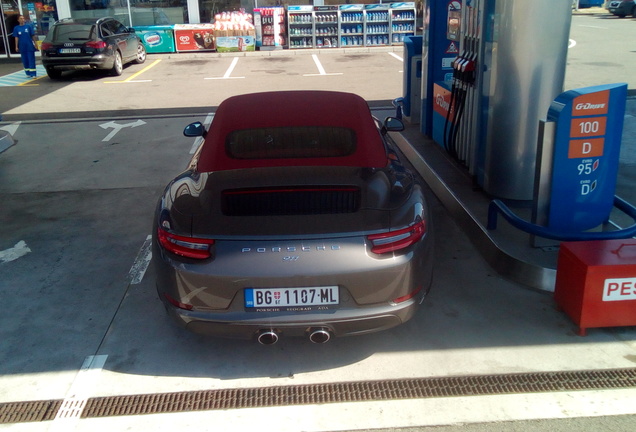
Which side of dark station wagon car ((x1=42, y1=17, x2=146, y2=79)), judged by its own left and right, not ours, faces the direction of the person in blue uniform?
left

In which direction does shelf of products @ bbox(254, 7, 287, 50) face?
toward the camera

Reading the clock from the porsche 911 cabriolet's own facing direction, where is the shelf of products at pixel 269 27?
The shelf of products is roughly at 12 o'clock from the porsche 911 cabriolet.

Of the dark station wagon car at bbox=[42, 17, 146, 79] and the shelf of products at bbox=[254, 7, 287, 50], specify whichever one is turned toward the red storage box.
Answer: the shelf of products

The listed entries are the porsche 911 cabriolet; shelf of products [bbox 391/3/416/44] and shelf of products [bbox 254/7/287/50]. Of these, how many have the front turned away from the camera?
1

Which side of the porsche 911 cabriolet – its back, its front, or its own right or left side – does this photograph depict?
back

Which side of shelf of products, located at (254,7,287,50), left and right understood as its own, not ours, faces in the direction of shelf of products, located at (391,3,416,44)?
left

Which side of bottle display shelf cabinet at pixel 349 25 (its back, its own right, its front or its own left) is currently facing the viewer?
front

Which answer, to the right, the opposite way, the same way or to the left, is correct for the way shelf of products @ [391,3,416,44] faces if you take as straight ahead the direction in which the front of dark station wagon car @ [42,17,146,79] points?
the opposite way

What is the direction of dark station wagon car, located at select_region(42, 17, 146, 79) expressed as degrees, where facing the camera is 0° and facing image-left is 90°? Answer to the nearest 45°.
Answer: approximately 225°

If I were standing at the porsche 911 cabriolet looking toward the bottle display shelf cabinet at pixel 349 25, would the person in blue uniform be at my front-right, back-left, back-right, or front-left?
front-left

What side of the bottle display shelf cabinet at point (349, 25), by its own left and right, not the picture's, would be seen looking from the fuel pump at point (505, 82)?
front

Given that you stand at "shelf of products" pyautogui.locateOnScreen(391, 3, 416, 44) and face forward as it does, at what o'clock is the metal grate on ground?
The metal grate on ground is roughly at 12 o'clock from the shelf of products.

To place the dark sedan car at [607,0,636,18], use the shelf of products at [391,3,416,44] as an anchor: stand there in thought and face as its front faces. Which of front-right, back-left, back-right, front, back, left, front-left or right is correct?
back-left

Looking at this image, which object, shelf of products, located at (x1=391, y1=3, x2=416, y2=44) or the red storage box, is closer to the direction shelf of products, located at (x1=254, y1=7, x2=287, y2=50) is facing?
the red storage box

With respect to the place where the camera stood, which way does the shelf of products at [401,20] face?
facing the viewer

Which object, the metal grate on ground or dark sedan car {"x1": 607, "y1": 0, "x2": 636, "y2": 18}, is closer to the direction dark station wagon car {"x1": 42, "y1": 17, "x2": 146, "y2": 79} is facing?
the dark sedan car

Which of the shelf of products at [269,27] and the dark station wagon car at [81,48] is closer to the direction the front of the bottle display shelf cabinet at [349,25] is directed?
the dark station wagon car

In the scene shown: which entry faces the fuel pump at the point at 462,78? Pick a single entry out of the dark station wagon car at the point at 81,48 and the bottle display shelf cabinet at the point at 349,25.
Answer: the bottle display shelf cabinet

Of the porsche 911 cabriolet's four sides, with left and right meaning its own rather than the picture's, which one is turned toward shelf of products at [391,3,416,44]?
front
